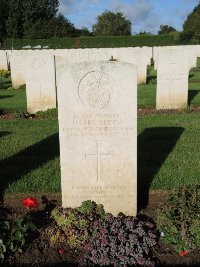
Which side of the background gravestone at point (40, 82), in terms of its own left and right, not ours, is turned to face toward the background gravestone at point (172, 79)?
left

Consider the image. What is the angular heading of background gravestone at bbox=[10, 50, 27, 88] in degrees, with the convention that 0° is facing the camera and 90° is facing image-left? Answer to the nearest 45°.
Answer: approximately 0°

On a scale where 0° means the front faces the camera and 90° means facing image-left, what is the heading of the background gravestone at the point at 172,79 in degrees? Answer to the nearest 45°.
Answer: approximately 0°

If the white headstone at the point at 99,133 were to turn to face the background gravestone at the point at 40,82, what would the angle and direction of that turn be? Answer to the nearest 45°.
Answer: approximately 180°

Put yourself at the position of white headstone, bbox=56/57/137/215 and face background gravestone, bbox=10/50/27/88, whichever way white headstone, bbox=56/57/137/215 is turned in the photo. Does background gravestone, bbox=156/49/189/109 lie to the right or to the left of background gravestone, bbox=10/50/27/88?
right

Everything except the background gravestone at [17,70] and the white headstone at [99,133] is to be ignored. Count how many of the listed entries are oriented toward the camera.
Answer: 2

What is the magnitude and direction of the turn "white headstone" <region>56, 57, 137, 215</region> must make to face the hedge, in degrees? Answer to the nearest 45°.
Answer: approximately 180°

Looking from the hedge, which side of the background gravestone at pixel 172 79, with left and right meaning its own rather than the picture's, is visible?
back
